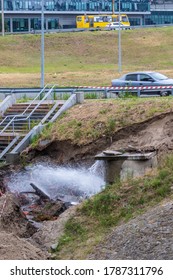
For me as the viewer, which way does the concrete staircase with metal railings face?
facing the viewer and to the left of the viewer

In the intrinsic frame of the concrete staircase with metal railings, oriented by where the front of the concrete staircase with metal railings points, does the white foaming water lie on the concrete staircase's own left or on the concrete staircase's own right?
on the concrete staircase's own left
